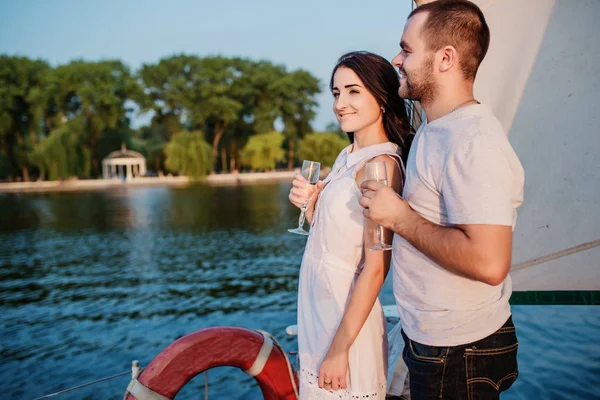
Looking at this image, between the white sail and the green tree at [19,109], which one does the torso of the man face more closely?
the green tree

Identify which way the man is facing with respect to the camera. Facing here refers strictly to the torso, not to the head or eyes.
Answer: to the viewer's left

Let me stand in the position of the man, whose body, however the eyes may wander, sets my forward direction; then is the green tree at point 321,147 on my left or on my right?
on my right

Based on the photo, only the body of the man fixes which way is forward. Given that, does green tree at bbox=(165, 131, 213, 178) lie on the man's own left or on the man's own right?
on the man's own right

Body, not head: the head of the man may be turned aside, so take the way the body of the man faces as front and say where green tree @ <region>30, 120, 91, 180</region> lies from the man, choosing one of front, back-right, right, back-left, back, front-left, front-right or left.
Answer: front-right

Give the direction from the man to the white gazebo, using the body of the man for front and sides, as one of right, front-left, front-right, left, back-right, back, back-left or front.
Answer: front-right

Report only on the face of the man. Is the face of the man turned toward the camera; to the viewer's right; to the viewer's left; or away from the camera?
to the viewer's left

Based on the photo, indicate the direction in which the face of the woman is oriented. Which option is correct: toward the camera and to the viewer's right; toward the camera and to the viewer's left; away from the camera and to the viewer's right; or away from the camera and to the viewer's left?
toward the camera and to the viewer's left

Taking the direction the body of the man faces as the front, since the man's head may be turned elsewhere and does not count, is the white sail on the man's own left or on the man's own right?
on the man's own right
